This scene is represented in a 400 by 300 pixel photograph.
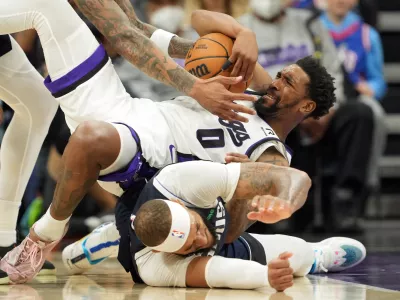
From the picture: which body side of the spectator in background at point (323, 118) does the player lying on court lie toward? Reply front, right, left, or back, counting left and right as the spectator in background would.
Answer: front

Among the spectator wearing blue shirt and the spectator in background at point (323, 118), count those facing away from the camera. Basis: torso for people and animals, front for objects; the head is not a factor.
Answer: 0

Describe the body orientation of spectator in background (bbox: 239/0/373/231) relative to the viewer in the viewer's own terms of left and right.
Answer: facing the viewer

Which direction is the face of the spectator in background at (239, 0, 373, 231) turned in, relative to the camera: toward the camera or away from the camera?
toward the camera

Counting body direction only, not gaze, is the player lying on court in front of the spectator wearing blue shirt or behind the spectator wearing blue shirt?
in front

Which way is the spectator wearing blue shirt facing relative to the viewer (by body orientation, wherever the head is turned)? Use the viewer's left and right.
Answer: facing the viewer and to the left of the viewer

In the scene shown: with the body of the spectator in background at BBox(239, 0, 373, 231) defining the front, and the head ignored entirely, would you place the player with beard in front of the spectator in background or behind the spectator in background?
in front
